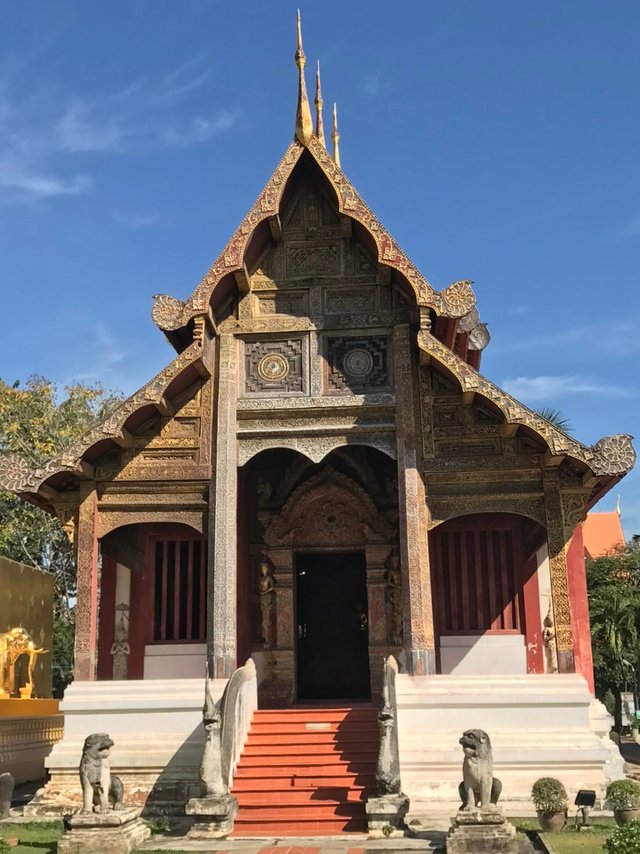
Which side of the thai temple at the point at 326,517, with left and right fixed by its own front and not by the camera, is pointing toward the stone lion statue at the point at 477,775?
front

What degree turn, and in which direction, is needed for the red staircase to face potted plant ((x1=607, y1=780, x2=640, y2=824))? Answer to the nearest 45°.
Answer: approximately 45° to its left

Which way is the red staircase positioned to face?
toward the camera

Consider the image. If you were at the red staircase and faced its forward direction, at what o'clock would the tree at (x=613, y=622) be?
The tree is roughly at 7 o'clock from the red staircase.

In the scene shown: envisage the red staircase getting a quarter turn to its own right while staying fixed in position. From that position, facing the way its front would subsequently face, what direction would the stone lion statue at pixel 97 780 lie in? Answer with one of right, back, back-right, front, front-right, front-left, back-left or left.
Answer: front-left

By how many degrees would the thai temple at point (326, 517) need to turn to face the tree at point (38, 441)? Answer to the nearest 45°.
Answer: approximately 135° to its right

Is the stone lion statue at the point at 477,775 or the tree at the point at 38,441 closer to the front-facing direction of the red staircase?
the stone lion statue

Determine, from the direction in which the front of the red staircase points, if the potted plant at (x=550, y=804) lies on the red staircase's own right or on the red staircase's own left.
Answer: on the red staircase's own left

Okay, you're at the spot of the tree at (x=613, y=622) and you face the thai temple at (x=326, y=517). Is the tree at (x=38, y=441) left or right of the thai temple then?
right

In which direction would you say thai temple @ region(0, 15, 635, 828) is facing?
toward the camera
